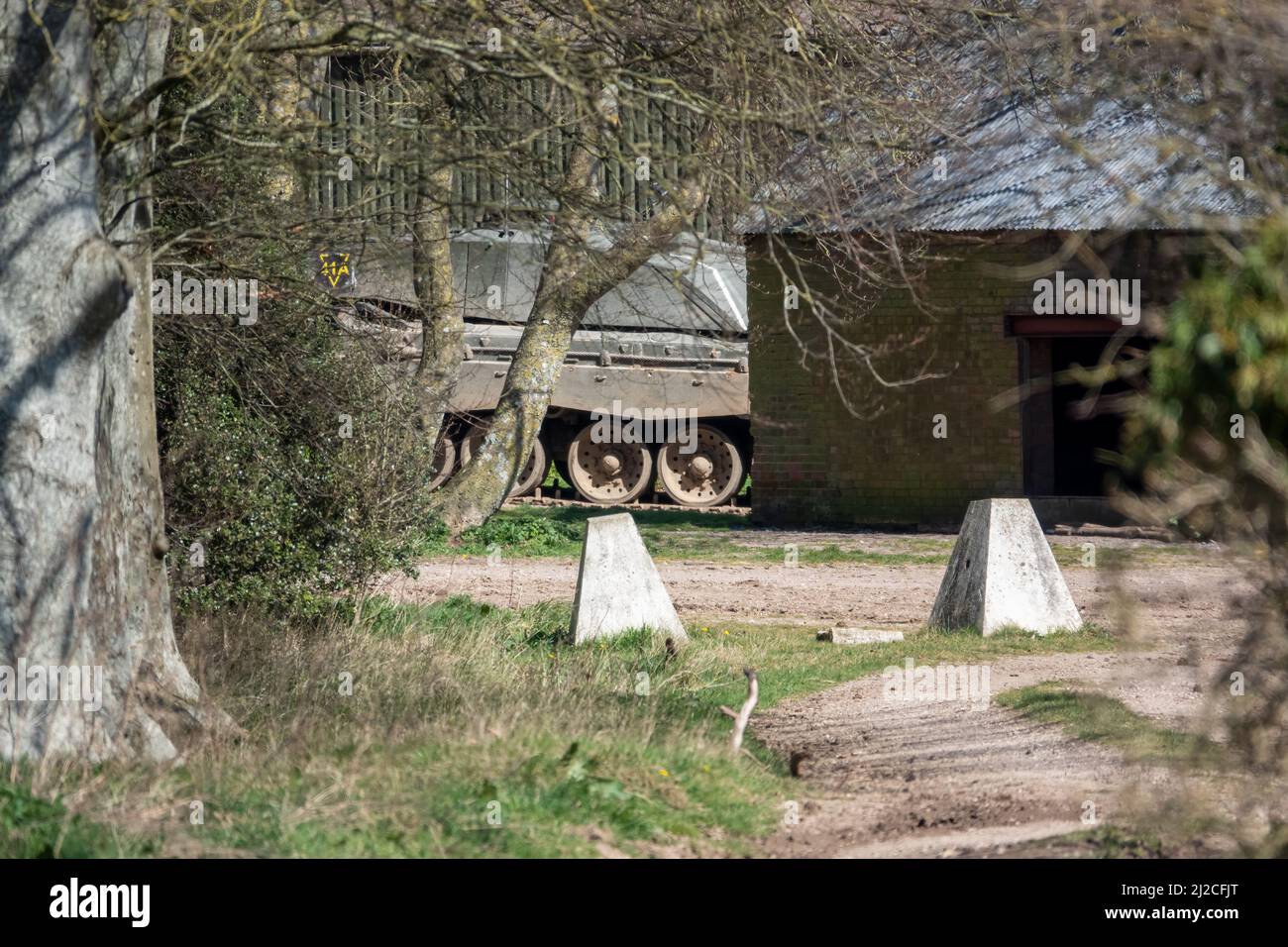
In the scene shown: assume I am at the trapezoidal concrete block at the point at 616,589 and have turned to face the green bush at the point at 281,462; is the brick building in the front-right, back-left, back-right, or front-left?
back-right

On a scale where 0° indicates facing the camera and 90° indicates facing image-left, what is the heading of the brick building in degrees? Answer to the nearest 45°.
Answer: approximately 0°
